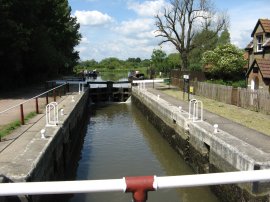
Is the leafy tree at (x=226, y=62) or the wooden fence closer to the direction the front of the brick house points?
the wooden fence

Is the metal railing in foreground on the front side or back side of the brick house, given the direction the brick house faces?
on the front side

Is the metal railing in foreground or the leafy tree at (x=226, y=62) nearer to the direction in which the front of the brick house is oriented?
the metal railing in foreground

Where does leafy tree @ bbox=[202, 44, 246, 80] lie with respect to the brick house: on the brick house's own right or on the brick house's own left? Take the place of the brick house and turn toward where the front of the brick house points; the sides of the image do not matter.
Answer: on the brick house's own right

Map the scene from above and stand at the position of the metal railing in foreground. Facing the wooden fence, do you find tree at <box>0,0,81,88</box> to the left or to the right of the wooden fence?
left

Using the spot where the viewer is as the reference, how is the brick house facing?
facing the viewer and to the left of the viewer

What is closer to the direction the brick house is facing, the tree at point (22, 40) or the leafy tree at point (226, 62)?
the tree

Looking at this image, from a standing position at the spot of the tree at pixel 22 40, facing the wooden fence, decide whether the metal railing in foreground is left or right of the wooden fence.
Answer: right

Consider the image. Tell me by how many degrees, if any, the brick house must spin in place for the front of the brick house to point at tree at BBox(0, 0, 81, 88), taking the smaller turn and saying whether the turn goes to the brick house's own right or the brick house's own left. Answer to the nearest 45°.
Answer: approximately 45° to the brick house's own right
